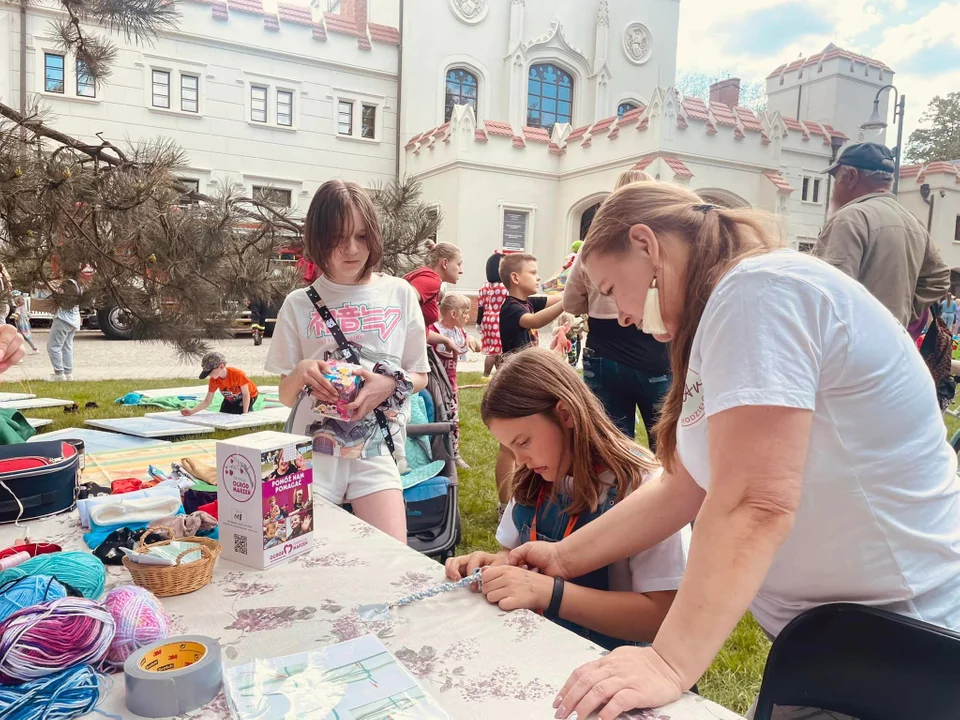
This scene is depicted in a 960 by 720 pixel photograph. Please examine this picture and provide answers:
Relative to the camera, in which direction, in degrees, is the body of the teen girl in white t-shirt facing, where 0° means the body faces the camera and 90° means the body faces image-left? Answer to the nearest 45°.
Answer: approximately 0°

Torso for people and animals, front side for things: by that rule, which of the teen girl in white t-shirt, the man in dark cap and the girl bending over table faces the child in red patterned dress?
the man in dark cap

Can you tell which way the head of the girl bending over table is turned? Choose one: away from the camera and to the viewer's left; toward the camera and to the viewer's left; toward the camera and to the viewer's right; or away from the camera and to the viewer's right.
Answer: toward the camera and to the viewer's left

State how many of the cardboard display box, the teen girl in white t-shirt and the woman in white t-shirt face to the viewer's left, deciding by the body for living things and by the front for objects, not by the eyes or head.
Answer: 1

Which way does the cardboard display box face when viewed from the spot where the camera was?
facing the viewer and to the right of the viewer

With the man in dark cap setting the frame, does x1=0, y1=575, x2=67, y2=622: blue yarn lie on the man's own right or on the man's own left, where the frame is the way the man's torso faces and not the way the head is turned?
on the man's own left

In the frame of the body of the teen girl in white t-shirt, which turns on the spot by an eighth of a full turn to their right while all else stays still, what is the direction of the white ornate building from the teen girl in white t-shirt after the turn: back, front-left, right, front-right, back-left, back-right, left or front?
back-right

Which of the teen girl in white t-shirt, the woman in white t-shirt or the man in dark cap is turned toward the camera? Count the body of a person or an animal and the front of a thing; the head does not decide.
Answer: the teen girl in white t-shirt

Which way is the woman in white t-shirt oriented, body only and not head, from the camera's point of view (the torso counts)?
to the viewer's left

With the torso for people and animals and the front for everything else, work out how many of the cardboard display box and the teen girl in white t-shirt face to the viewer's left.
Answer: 0

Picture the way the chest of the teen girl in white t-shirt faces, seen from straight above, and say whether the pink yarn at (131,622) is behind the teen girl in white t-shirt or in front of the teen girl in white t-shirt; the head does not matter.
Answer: in front

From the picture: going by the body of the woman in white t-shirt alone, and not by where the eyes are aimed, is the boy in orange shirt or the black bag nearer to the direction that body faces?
the black bag
